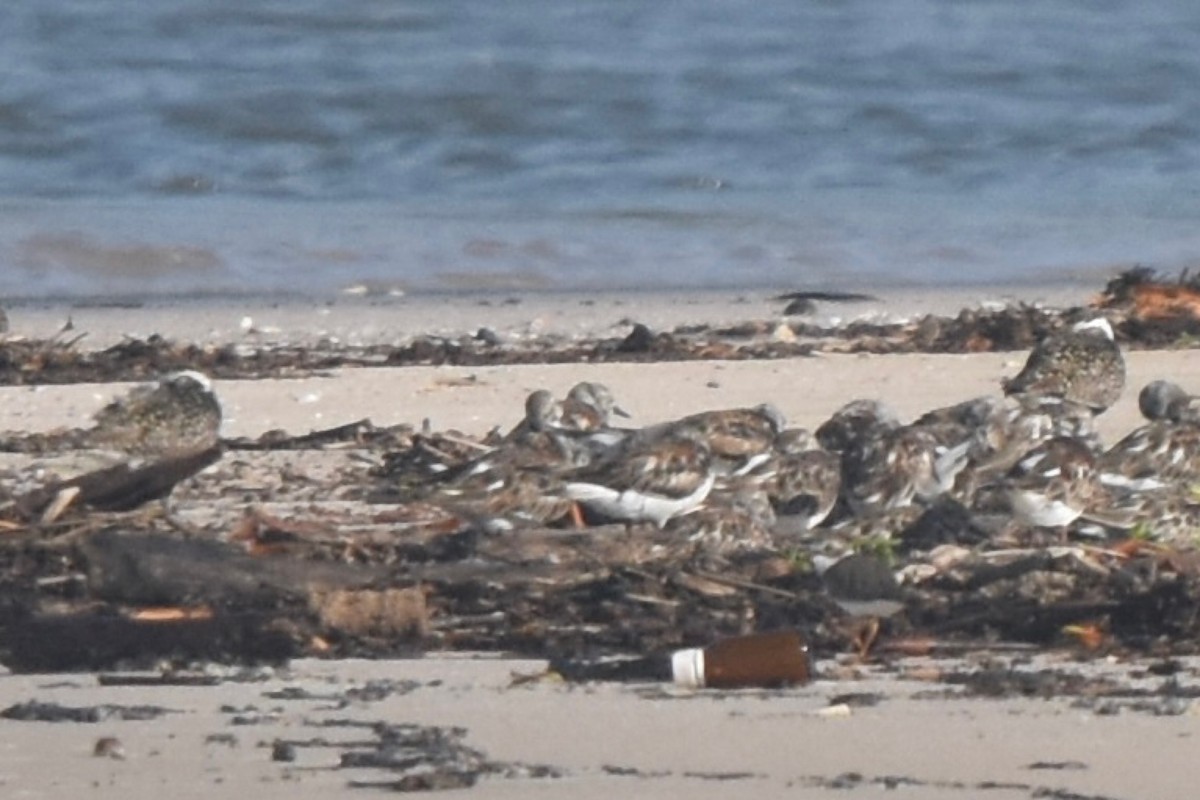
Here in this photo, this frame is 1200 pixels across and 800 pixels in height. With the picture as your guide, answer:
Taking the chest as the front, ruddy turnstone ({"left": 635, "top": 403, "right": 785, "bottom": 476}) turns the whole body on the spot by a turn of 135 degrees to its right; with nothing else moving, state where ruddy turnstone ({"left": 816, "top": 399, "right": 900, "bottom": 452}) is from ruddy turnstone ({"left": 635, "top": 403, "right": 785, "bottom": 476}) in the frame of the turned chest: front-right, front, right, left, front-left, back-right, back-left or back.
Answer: back

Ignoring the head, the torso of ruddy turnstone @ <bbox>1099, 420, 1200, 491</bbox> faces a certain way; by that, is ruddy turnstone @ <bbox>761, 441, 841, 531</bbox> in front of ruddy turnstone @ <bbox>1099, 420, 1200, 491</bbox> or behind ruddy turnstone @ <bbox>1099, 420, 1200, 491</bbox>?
behind

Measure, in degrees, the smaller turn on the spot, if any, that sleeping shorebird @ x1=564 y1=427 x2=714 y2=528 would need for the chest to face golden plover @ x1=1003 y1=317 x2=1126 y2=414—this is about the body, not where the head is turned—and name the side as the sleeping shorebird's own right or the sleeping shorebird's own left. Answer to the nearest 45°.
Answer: approximately 45° to the sleeping shorebird's own left

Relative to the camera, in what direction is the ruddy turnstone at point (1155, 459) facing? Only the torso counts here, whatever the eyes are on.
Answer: to the viewer's right

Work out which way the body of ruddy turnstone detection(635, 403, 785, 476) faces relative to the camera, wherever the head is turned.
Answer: to the viewer's right

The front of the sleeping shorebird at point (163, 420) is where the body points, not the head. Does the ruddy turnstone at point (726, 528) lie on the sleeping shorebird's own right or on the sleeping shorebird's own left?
on the sleeping shorebird's own right

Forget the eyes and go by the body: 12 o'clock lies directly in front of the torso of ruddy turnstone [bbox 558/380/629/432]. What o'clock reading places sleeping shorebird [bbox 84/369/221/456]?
The sleeping shorebird is roughly at 6 o'clock from the ruddy turnstone.

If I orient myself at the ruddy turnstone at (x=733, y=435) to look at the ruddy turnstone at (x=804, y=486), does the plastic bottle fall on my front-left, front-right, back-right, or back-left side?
front-right
